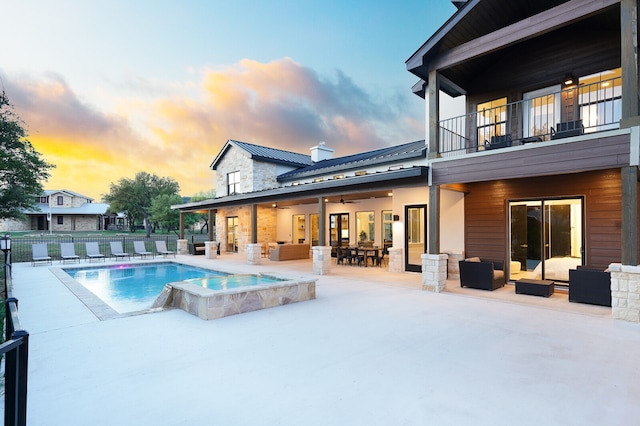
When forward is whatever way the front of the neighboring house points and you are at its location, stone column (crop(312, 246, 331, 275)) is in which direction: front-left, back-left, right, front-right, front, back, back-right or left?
front

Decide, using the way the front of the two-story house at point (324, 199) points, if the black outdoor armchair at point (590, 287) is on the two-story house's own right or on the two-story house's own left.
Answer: on the two-story house's own left

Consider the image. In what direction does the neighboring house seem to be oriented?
toward the camera

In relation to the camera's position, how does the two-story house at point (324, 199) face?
facing the viewer and to the left of the viewer

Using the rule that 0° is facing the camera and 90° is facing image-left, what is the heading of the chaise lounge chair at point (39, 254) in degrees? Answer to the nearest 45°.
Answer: approximately 0°

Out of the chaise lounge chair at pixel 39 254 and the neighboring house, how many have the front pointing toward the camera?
2

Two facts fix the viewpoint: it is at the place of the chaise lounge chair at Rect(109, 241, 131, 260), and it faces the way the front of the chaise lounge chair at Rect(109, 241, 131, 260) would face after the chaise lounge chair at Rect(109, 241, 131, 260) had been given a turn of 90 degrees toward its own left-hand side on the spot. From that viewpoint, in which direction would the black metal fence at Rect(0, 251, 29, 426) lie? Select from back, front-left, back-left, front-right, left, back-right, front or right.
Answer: back-right
